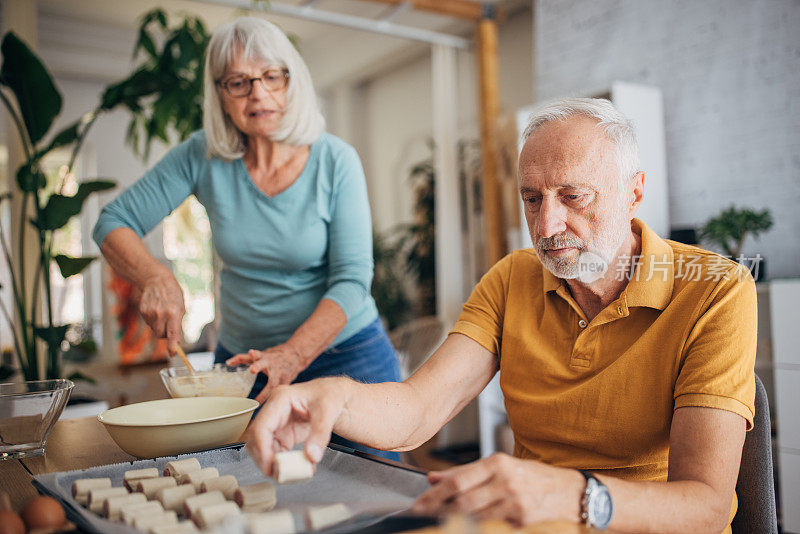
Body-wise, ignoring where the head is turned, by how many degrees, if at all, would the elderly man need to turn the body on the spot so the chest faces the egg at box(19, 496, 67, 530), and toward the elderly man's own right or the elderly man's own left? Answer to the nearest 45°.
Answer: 0° — they already face it

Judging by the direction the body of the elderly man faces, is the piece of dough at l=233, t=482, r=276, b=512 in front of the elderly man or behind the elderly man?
in front

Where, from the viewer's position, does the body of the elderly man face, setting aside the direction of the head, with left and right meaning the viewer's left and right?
facing the viewer and to the left of the viewer

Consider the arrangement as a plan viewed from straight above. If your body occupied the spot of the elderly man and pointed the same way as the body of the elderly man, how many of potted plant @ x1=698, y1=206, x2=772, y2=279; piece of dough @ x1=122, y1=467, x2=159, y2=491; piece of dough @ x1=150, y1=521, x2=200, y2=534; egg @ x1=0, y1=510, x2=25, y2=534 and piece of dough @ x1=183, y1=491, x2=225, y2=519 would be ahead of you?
4

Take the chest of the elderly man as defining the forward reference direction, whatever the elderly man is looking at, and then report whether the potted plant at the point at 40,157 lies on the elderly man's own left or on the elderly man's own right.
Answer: on the elderly man's own right

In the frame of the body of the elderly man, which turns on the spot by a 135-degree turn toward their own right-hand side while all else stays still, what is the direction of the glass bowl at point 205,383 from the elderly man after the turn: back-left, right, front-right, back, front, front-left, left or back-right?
left

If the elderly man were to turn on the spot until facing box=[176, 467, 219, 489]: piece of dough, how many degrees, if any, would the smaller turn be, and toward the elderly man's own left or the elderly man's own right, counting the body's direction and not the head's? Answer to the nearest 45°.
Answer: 0° — they already face it

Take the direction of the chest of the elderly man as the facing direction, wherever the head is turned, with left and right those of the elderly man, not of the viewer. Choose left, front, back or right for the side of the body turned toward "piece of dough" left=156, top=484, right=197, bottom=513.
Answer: front

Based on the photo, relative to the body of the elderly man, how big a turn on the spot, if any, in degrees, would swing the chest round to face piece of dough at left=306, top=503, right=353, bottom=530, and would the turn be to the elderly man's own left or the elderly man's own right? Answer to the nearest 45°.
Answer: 0° — they already face it

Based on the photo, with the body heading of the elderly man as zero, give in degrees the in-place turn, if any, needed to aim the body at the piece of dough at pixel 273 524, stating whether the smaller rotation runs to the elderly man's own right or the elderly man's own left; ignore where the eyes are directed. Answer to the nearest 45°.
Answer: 0° — they already face it

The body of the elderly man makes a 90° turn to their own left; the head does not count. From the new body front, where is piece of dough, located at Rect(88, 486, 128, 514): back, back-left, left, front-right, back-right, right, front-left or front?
right

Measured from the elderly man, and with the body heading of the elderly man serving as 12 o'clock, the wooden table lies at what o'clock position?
The wooden table is roughly at 1 o'clock from the elderly man.

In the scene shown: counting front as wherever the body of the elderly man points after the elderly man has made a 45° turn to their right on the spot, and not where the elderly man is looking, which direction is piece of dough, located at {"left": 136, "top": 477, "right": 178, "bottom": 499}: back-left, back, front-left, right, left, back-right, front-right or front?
front-left

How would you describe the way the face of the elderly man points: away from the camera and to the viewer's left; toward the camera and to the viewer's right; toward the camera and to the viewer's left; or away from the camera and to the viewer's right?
toward the camera and to the viewer's left

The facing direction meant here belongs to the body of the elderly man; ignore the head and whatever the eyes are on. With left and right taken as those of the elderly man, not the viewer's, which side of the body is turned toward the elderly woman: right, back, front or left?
right

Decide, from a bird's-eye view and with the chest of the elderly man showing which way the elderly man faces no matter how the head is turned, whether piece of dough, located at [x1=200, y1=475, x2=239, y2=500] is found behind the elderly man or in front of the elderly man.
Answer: in front
